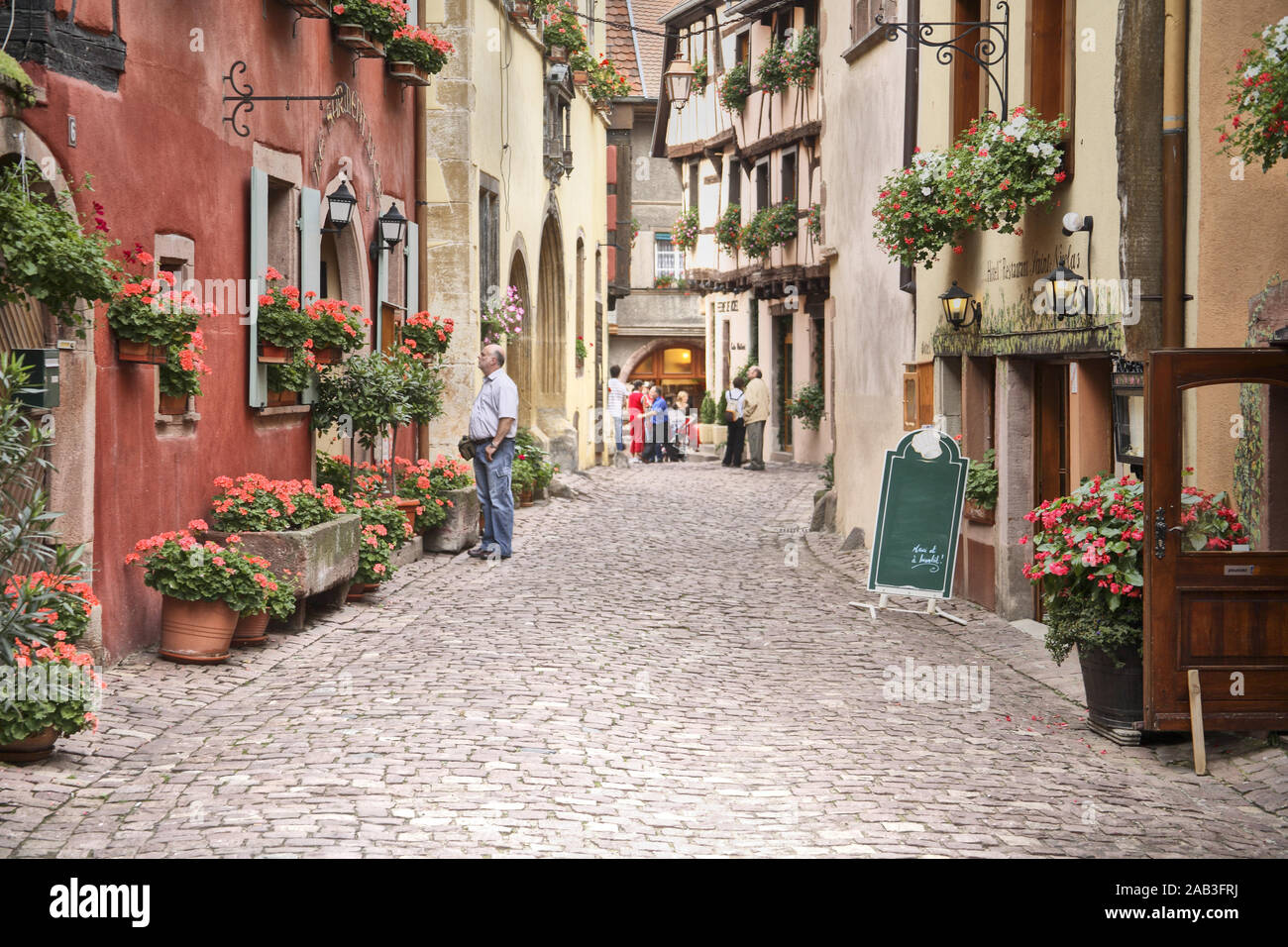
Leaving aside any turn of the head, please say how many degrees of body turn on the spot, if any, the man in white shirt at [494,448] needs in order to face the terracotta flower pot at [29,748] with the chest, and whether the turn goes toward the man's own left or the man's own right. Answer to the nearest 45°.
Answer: approximately 90° to the man's own left

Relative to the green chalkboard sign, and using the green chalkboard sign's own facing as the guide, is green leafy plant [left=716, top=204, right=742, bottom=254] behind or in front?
behind

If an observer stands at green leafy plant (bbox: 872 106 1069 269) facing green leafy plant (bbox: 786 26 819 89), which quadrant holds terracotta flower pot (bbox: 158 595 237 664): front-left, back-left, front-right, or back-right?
back-left

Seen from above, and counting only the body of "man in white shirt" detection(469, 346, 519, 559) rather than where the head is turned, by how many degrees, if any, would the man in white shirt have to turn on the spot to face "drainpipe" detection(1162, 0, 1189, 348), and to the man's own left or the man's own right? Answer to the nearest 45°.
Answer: approximately 135° to the man's own left

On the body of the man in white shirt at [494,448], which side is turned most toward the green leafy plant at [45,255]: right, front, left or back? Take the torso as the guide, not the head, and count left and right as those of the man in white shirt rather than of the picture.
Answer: left

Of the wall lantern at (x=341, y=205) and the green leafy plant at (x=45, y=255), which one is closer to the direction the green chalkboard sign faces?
the green leafy plant

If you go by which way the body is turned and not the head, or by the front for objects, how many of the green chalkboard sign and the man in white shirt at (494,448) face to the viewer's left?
1

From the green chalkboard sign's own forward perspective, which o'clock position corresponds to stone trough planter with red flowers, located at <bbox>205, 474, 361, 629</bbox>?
The stone trough planter with red flowers is roughly at 2 o'clock from the green chalkboard sign.

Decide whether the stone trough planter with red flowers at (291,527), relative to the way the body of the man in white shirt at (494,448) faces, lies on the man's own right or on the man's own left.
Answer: on the man's own left

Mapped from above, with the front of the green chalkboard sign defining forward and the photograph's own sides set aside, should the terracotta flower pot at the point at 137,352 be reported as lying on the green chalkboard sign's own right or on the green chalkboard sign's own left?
on the green chalkboard sign's own right

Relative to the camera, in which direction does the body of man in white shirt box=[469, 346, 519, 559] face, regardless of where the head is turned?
to the viewer's left

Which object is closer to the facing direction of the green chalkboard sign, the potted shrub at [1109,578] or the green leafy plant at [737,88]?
the potted shrub

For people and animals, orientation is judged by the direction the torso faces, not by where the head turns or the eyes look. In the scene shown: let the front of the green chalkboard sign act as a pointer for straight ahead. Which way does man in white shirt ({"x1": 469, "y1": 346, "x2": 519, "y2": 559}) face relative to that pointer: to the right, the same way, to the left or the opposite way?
to the right

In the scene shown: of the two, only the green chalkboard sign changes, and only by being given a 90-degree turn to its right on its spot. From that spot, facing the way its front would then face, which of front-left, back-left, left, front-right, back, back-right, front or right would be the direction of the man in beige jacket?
right
